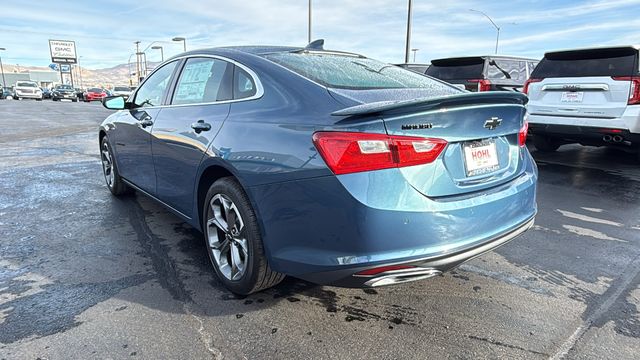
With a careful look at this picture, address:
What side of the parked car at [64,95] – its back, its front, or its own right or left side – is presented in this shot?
front

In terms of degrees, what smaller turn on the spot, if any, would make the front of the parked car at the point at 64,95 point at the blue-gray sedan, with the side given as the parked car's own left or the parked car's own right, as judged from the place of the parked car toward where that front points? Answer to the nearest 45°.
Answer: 0° — it already faces it

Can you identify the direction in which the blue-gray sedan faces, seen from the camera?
facing away from the viewer and to the left of the viewer

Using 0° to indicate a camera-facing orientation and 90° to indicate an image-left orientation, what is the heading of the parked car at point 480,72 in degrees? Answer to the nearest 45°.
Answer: approximately 225°

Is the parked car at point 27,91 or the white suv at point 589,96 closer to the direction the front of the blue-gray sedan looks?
the parked car

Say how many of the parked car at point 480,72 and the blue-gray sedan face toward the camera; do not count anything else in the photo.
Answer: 0

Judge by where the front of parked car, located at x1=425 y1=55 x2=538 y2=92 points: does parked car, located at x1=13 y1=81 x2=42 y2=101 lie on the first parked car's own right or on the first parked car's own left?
on the first parked car's own left

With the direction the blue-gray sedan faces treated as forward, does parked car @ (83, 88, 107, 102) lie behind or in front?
in front

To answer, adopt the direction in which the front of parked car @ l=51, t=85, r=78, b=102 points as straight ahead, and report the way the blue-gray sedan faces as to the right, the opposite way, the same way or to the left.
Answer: the opposite way

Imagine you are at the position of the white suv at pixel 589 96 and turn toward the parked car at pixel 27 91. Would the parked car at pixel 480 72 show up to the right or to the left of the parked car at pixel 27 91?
right

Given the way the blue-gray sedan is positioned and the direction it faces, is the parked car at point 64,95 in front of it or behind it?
in front

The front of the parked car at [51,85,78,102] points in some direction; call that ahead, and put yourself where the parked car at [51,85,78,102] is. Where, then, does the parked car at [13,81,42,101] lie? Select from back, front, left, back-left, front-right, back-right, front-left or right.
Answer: front-right

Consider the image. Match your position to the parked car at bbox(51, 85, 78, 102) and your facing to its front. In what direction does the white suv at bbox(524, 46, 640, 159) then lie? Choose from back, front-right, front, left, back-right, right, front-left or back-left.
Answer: front

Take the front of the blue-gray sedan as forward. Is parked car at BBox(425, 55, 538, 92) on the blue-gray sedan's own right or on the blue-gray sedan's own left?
on the blue-gray sedan's own right

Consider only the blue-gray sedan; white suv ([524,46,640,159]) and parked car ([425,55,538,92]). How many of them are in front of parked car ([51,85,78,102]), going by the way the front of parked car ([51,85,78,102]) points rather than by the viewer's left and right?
3
